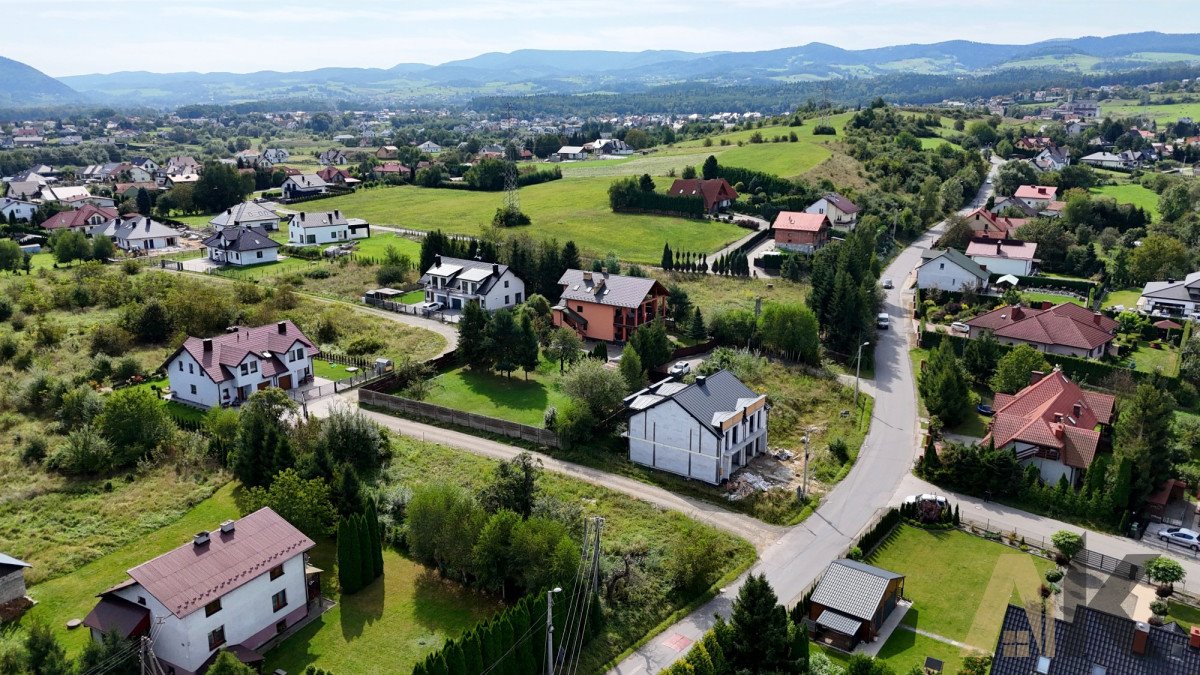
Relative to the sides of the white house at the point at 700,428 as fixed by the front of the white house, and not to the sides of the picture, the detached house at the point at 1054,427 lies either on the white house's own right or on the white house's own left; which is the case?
on the white house's own left

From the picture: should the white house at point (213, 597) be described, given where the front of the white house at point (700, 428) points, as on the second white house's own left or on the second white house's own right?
on the second white house's own right

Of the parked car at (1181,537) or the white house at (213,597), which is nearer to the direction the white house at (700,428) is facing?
the parked car

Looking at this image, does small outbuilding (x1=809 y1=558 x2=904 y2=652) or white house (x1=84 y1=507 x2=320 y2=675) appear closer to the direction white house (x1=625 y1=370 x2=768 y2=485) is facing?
the small outbuilding

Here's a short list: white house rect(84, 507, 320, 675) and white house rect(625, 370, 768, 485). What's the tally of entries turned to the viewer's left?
0

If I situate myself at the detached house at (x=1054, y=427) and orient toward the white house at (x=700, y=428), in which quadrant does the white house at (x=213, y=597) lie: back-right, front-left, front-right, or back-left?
front-left

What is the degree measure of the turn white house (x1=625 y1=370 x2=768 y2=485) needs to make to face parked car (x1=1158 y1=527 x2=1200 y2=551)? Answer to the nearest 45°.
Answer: approximately 45° to its left

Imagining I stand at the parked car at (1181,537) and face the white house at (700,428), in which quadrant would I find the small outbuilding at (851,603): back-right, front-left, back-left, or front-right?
front-left

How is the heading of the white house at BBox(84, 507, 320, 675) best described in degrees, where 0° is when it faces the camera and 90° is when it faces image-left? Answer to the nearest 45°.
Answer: approximately 315°

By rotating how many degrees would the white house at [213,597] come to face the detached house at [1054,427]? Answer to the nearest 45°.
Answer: approximately 45° to its left

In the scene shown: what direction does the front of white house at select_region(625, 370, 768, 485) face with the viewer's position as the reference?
facing the viewer and to the right of the viewer
